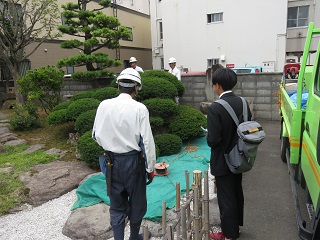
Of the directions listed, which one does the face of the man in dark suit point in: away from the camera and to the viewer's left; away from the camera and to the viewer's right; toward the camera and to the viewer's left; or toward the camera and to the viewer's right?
away from the camera and to the viewer's left

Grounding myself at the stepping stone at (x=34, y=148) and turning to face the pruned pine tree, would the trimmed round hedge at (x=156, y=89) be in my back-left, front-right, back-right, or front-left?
front-right

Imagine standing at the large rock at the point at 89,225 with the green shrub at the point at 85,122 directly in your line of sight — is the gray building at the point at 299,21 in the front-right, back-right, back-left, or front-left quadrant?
front-right

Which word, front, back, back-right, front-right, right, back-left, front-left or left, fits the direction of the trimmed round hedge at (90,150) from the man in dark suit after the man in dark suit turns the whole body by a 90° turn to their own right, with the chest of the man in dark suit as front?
left

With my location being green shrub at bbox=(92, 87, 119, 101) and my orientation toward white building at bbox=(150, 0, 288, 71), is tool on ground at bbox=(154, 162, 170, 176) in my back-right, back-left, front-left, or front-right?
back-right

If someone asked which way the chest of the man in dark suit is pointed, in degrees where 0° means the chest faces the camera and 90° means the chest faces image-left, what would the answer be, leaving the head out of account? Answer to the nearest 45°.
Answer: approximately 135°

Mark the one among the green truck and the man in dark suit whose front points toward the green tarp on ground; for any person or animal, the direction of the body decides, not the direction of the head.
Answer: the man in dark suit
